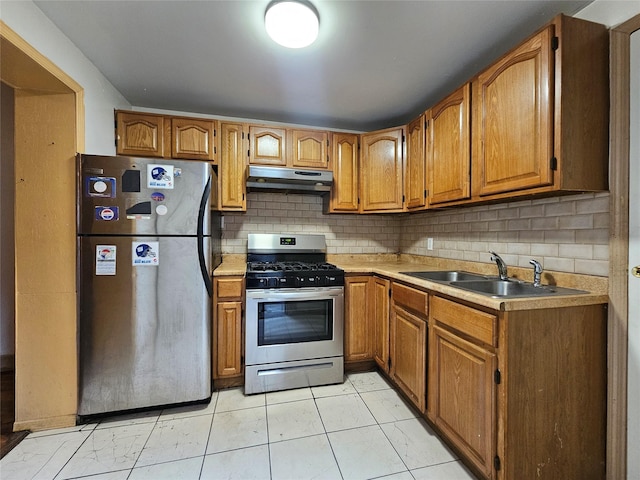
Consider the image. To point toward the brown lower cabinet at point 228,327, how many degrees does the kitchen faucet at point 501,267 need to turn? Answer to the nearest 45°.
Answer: approximately 45° to its right

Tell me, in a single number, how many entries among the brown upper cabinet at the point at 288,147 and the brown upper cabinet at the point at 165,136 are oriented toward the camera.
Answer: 2

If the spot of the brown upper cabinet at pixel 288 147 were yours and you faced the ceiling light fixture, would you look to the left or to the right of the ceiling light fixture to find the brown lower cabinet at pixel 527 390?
left

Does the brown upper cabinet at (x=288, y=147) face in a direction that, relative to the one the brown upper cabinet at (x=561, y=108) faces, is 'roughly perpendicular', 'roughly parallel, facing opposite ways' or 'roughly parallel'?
roughly perpendicular

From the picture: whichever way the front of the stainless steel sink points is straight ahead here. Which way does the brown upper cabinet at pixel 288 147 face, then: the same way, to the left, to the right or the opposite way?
to the left

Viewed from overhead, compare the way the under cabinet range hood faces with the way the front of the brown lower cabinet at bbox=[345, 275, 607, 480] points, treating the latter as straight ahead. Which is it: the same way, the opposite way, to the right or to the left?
to the left

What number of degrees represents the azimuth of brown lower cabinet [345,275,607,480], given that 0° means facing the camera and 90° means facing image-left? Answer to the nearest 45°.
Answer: approximately 45°

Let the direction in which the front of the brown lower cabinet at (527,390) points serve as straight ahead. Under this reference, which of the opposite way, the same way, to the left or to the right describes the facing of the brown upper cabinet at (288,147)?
to the left

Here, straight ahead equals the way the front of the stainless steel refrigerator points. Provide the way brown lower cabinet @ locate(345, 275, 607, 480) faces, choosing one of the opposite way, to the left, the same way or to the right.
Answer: to the right

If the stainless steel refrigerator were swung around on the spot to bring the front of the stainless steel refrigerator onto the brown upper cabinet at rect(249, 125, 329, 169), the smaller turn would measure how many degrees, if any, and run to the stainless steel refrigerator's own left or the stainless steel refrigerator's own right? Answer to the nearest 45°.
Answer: approximately 90° to the stainless steel refrigerator's own left
